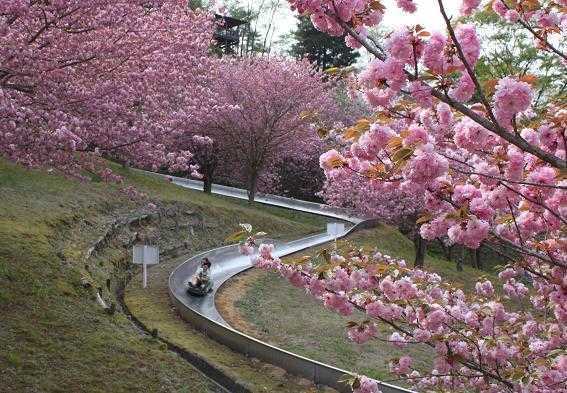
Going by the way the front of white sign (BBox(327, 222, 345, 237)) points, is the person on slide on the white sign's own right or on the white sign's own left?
on the white sign's own right

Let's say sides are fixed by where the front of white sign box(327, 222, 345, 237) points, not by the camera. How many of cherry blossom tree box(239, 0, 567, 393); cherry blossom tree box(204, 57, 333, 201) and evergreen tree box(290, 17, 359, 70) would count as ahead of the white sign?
1

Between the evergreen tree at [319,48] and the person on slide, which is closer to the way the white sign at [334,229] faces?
the person on slide

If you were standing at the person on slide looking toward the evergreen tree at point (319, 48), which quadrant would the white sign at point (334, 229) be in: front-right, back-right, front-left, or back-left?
front-right

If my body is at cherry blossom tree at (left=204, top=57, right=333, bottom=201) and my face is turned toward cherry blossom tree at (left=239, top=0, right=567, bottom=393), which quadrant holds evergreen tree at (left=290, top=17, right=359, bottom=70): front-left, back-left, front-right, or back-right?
back-left

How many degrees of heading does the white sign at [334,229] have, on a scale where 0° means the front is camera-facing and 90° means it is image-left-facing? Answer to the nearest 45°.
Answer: approximately 0°

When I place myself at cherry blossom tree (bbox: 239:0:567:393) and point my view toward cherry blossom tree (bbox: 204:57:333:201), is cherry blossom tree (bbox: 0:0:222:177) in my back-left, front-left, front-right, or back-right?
front-left

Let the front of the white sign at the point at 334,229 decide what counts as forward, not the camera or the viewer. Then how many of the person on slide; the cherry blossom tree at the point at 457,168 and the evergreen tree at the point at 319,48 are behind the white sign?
1

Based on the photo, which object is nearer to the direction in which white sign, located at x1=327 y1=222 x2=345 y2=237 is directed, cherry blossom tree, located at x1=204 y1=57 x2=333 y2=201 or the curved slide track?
the curved slide track

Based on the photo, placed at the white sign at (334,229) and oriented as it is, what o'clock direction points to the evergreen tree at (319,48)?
The evergreen tree is roughly at 6 o'clock from the white sign.

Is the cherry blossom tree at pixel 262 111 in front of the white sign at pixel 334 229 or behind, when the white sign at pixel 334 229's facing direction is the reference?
behind
